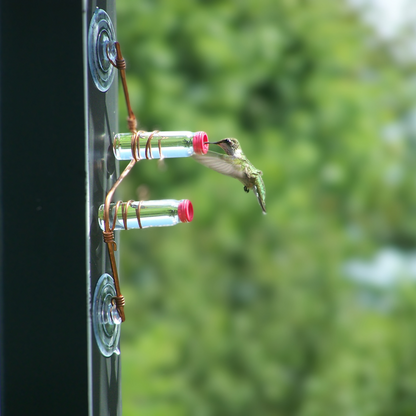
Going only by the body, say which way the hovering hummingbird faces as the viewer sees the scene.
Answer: to the viewer's left
